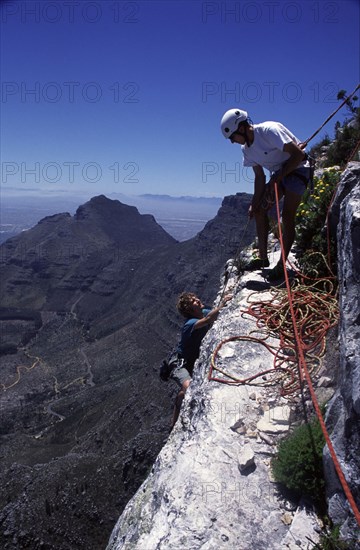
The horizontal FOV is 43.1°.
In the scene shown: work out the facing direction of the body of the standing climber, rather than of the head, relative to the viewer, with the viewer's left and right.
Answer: facing the viewer and to the left of the viewer

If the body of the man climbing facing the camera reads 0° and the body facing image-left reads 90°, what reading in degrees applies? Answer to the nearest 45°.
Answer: approximately 270°

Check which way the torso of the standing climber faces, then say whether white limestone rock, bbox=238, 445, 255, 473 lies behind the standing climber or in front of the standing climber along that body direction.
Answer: in front

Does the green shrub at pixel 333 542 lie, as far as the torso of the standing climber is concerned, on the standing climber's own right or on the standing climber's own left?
on the standing climber's own left

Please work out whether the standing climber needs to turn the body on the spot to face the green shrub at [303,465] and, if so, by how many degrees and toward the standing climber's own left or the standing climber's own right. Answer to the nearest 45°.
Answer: approximately 45° to the standing climber's own left

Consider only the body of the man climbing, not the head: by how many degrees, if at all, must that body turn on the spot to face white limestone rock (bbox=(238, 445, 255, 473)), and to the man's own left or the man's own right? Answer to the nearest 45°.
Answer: approximately 90° to the man's own right

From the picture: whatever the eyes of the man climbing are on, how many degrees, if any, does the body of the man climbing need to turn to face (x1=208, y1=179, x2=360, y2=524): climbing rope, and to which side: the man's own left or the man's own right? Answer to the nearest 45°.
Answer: approximately 45° to the man's own right

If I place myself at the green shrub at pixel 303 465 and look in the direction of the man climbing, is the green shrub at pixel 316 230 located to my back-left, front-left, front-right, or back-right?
front-right

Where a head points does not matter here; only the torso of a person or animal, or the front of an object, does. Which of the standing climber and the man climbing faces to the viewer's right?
the man climbing

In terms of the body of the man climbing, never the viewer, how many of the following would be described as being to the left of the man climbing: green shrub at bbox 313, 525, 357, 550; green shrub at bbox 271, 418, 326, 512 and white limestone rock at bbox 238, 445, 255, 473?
0

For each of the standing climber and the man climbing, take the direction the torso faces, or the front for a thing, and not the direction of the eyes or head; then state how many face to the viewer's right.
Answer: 1
